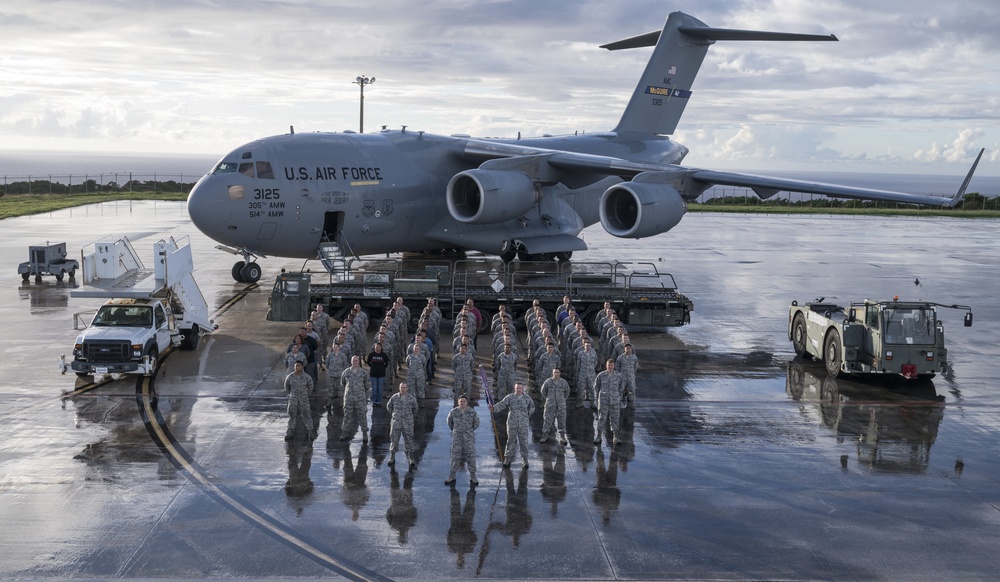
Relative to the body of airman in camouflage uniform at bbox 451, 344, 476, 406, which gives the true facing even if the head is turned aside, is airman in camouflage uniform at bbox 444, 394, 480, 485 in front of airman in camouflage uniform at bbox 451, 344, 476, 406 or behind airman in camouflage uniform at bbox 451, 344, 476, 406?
in front

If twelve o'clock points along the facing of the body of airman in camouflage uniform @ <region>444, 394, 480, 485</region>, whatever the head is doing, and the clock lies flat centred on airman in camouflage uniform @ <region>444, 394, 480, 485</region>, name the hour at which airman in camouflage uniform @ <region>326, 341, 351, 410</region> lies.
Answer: airman in camouflage uniform @ <region>326, 341, 351, 410</region> is roughly at 5 o'clock from airman in camouflage uniform @ <region>444, 394, 480, 485</region>.

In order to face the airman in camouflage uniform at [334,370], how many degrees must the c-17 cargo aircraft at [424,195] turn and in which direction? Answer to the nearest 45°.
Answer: approximately 45° to its left

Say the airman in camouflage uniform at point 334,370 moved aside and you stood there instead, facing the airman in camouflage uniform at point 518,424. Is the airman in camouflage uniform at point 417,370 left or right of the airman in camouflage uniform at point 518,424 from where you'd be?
left

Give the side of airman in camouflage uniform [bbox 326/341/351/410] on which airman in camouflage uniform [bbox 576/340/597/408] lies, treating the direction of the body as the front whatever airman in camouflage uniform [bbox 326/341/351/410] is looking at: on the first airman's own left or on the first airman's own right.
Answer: on the first airman's own left

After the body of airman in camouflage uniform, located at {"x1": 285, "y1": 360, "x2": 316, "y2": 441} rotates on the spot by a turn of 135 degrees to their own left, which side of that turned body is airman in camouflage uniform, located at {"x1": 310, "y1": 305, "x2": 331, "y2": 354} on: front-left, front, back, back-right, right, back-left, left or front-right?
front-left

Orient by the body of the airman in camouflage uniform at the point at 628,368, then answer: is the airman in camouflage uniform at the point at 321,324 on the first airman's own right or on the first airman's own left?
on the first airman's own right

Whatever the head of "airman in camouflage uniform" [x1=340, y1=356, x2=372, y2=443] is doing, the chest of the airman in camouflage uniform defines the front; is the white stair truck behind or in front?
behind

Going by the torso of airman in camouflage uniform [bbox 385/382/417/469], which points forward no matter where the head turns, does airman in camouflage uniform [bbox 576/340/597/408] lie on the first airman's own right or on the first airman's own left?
on the first airman's own left

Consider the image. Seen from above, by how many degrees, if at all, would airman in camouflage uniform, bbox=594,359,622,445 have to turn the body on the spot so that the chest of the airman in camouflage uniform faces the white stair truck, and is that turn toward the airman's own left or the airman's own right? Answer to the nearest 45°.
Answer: approximately 90° to the airman's own right

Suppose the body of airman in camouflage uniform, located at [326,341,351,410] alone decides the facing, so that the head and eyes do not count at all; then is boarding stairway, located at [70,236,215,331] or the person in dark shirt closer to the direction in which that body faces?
the person in dark shirt

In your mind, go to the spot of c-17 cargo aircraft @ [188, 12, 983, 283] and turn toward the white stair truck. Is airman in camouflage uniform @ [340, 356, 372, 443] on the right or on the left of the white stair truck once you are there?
left
